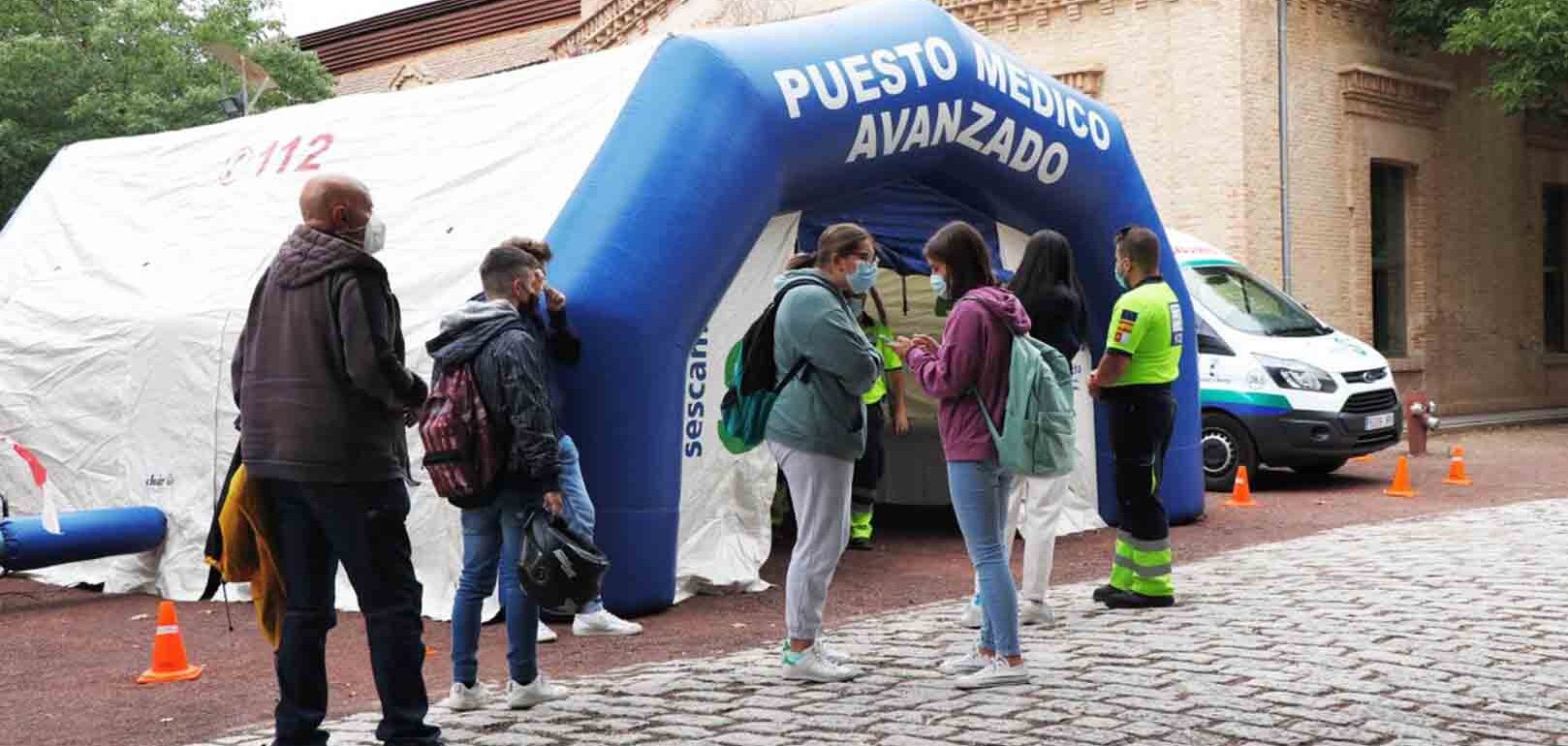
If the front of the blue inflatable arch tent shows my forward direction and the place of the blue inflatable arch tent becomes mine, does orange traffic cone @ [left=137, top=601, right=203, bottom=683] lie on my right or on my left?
on my right

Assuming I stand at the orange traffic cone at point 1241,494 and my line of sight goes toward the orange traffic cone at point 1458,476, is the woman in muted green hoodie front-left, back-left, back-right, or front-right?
back-right

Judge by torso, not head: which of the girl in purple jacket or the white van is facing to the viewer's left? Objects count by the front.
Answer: the girl in purple jacket

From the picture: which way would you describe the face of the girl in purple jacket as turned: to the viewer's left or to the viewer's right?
to the viewer's left

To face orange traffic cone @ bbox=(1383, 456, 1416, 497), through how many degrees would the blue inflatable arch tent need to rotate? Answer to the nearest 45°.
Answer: approximately 90° to its left

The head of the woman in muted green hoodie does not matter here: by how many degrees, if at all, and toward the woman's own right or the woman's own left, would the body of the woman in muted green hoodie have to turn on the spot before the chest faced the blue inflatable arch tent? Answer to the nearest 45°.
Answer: approximately 90° to the woman's own left

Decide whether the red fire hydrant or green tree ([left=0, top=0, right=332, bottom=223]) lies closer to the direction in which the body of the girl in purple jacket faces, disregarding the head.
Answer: the green tree

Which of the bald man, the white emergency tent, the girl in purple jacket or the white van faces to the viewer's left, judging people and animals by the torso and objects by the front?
the girl in purple jacket

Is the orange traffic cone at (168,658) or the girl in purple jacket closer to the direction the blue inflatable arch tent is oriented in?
the girl in purple jacket

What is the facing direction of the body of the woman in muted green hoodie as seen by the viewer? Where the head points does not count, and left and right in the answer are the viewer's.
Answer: facing to the right of the viewer

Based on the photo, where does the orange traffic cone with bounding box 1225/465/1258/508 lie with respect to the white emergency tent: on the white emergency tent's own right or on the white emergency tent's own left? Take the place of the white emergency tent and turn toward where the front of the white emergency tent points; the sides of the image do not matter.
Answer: on the white emergency tent's own left

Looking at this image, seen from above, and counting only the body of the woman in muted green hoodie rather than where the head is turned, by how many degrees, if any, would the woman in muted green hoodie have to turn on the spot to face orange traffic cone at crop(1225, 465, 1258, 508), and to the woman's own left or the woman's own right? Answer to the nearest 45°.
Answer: approximately 45° to the woman's own left

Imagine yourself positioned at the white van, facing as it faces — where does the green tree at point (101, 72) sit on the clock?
The green tree is roughly at 5 o'clock from the white van.

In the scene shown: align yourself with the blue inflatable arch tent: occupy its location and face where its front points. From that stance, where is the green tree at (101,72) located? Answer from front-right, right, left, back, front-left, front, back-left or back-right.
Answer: back

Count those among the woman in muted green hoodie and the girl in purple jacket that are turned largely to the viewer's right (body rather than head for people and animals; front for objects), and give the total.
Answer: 1

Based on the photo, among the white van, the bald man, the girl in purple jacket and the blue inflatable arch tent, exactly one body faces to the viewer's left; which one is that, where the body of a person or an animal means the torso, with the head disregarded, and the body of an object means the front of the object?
the girl in purple jacket

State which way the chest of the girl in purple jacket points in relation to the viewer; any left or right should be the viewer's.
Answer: facing to the left of the viewer
